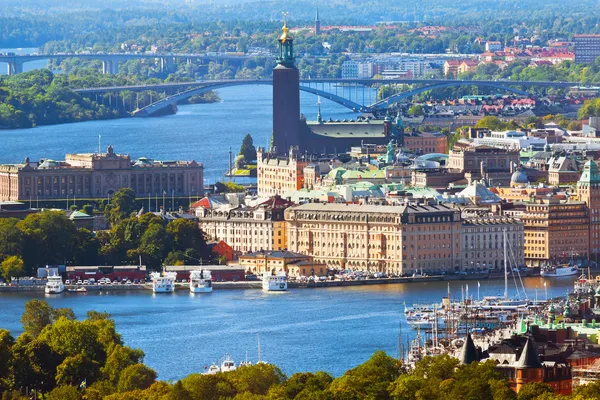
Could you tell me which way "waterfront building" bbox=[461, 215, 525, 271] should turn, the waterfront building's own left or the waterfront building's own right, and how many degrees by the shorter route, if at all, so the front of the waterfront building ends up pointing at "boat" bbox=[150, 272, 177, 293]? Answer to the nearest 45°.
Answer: approximately 45° to the waterfront building's own right

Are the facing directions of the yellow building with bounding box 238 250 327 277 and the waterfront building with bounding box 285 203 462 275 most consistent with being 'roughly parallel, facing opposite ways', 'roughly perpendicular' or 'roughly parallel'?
roughly parallel

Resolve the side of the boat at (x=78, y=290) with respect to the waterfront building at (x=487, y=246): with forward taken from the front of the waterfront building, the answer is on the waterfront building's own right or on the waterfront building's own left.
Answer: on the waterfront building's own right

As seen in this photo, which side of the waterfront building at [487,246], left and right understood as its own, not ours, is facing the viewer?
front

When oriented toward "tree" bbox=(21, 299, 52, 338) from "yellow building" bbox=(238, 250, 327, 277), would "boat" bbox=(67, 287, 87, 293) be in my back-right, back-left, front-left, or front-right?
front-right

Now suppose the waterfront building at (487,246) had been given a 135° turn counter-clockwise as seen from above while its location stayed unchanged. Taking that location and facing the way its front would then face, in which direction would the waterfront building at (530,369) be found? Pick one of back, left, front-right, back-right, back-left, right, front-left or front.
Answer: back-right

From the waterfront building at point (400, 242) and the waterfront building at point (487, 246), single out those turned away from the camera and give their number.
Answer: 0

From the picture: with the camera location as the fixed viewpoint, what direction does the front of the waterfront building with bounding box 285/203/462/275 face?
facing the viewer and to the left of the viewer

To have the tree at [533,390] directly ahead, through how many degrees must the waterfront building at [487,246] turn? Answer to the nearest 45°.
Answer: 0° — it already faces it

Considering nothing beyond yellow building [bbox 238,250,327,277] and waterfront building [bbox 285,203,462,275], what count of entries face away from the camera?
0

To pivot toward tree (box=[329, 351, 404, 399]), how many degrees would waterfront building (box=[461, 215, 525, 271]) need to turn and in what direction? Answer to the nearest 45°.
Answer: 0° — it already faces it

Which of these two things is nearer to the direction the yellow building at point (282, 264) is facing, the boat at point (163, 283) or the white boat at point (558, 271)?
the boat

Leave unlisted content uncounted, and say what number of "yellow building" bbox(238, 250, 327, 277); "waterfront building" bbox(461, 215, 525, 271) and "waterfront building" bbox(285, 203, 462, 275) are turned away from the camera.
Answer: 0
